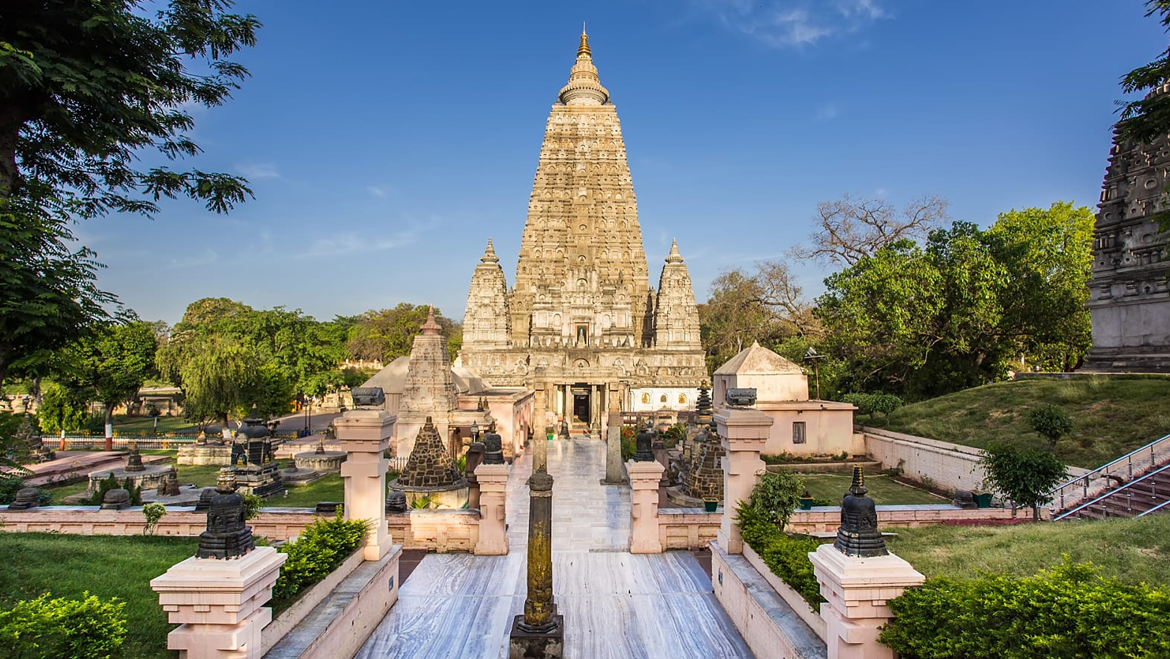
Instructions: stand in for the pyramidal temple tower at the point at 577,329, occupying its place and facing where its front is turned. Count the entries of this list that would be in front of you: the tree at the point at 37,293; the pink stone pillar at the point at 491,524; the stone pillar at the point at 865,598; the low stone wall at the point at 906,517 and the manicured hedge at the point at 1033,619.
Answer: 5

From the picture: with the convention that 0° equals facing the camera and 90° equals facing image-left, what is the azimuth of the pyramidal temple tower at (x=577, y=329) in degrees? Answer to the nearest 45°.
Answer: approximately 0°

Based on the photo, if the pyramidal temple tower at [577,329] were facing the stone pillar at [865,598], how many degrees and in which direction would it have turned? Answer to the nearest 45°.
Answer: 0° — it already faces it

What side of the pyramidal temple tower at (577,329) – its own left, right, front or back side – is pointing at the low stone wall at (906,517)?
front

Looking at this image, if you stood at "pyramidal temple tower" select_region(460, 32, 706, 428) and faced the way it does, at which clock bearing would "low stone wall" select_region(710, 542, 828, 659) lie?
The low stone wall is roughly at 12 o'clock from the pyramidal temple tower.

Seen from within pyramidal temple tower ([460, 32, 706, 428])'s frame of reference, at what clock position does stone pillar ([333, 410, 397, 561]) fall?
The stone pillar is roughly at 12 o'clock from the pyramidal temple tower.

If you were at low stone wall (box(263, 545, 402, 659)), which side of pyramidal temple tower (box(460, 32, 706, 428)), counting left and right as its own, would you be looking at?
front

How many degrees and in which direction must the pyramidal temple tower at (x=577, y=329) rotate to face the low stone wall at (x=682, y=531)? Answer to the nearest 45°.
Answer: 0° — it already faces it

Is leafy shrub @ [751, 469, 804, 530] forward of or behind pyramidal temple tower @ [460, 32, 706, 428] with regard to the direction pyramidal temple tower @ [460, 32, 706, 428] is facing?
forward
